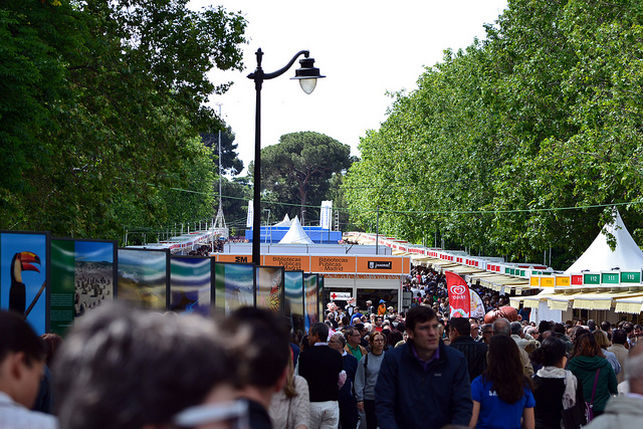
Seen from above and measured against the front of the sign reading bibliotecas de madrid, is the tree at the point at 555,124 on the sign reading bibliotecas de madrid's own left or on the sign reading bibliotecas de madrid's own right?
on the sign reading bibliotecas de madrid's own left

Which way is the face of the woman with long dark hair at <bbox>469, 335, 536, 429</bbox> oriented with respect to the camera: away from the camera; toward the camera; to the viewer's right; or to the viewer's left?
away from the camera

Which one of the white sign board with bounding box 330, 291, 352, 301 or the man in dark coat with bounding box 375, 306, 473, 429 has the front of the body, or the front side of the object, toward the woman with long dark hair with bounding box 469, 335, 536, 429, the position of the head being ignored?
the white sign board

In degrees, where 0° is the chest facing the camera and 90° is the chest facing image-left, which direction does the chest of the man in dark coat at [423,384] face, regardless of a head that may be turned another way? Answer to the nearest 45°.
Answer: approximately 0°

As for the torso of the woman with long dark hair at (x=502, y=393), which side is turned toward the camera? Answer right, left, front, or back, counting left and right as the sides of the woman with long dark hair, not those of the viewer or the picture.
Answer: back

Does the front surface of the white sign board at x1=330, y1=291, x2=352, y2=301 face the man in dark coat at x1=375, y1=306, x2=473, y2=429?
yes

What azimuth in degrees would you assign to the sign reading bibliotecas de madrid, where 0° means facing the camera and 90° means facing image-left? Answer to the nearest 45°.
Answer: approximately 0°

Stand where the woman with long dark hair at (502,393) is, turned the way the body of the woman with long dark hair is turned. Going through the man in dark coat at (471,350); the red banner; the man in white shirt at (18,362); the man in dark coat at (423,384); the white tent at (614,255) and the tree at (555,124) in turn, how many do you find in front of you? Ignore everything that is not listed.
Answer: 4

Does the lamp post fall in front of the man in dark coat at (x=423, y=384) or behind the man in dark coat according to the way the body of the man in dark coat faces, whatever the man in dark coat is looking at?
behind

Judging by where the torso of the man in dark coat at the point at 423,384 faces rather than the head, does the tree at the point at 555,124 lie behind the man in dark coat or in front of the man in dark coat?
behind

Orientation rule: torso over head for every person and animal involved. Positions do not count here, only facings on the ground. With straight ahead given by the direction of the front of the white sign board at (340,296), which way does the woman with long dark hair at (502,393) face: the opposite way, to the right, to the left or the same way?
the opposite way
